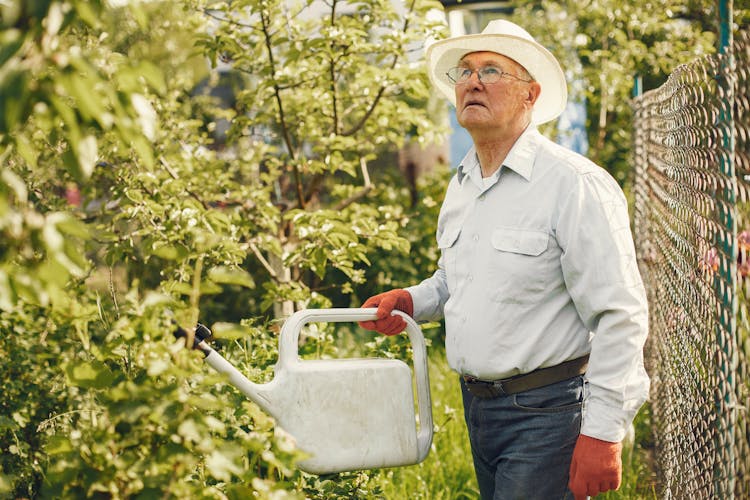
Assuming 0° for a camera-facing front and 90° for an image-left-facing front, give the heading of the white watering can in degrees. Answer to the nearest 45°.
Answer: approximately 90°

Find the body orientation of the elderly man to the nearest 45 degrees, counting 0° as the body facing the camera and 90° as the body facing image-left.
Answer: approximately 45°

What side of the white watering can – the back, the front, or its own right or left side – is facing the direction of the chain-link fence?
back
